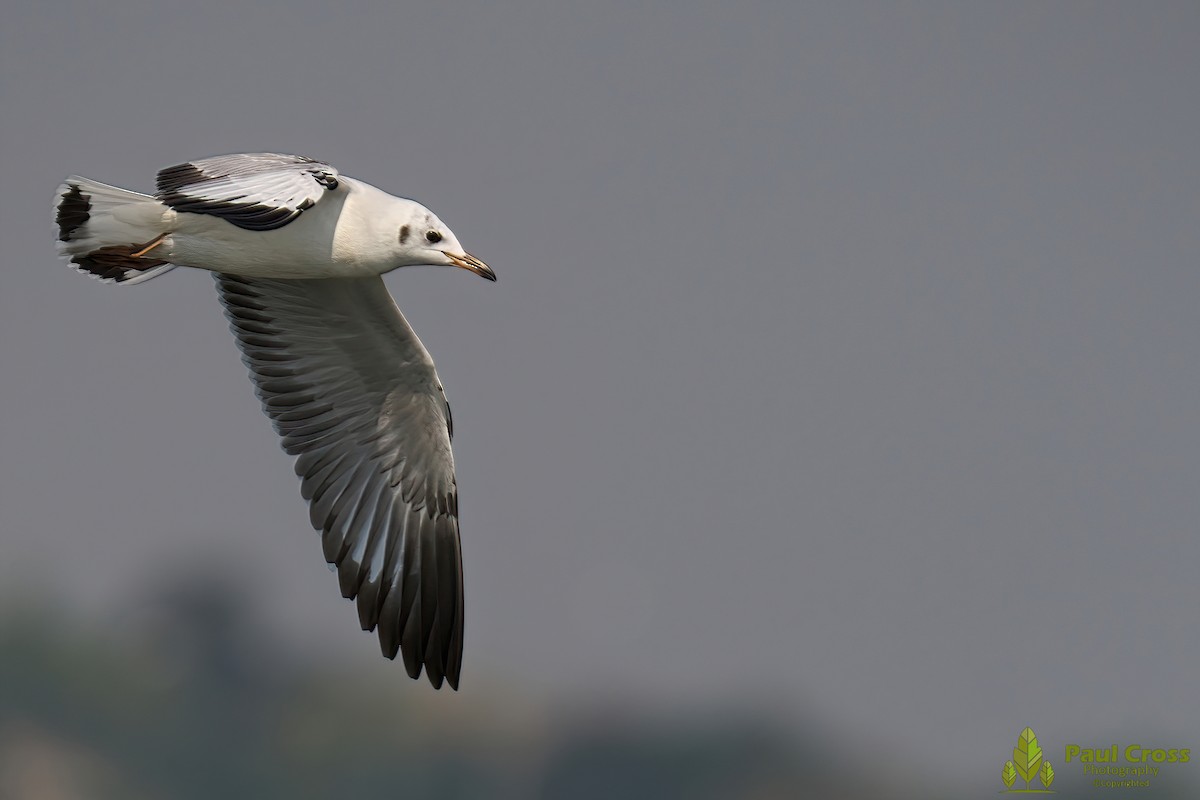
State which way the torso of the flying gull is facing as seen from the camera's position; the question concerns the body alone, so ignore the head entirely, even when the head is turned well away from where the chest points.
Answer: to the viewer's right
